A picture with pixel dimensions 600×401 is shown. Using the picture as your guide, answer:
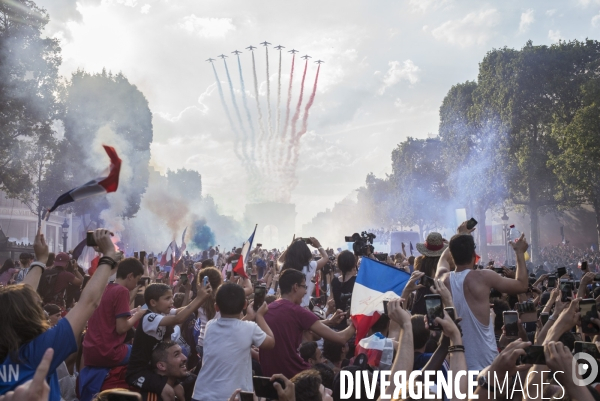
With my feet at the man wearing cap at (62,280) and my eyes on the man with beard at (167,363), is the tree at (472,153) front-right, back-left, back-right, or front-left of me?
back-left

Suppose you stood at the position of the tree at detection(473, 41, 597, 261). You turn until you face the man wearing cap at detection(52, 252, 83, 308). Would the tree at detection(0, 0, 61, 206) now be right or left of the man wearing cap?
right

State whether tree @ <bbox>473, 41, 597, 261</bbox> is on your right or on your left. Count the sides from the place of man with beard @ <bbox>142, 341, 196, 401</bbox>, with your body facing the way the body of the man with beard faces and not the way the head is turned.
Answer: on your left

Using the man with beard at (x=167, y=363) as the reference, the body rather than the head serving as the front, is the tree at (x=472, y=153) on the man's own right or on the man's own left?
on the man's own left
